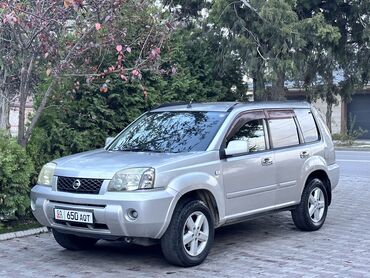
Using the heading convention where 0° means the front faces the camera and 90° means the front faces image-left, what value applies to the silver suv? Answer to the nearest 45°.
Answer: approximately 45°

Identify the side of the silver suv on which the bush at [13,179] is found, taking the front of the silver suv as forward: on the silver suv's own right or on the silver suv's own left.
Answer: on the silver suv's own right

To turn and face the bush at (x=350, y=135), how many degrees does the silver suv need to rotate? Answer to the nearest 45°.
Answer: approximately 135° to its right

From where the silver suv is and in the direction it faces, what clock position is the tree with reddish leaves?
The tree with reddish leaves is roughly at 3 o'clock from the silver suv.
